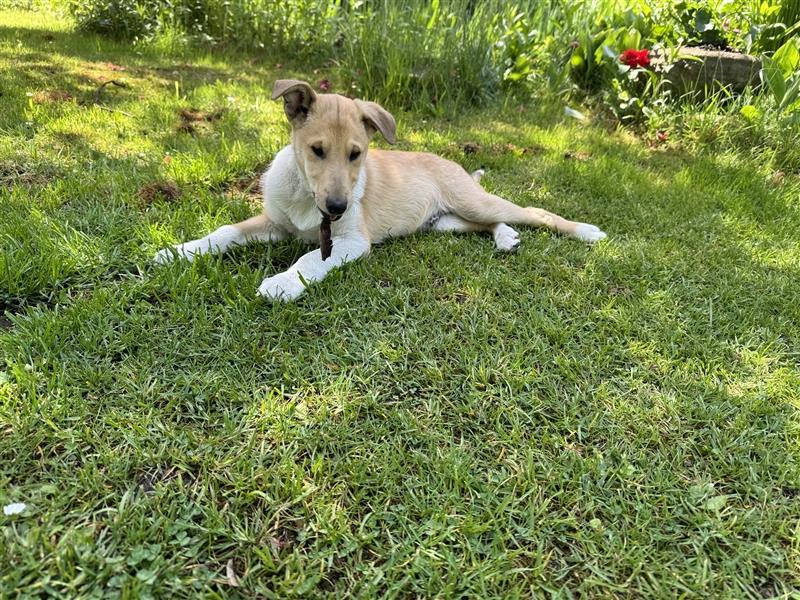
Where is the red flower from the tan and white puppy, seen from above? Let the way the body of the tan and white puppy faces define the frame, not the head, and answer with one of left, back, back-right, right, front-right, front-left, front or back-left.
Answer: back

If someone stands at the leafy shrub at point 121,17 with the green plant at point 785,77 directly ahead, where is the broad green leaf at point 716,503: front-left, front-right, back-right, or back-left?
front-right

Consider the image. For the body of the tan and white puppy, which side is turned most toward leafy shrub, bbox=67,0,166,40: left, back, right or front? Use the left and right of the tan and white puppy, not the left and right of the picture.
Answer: right

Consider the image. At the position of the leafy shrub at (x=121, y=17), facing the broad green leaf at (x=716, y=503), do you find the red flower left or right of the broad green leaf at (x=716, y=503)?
left

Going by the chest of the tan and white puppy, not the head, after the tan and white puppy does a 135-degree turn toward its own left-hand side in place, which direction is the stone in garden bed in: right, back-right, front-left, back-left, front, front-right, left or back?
front-left

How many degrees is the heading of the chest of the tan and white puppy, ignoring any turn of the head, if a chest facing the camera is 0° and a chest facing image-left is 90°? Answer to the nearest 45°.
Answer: approximately 45°

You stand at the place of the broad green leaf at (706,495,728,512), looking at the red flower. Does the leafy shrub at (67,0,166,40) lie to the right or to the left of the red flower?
left

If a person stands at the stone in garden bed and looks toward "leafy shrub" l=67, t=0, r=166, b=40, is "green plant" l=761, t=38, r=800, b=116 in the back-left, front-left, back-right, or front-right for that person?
back-left

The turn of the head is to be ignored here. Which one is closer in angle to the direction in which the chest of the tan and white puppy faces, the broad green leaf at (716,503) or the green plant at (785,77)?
the broad green leaf

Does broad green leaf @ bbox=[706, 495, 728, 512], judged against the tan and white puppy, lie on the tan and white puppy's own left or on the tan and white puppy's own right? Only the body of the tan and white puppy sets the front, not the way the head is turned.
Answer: on the tan and white puppy's own left

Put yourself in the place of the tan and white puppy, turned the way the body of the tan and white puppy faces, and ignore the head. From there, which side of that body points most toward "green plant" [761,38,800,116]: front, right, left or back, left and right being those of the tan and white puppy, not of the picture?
back
